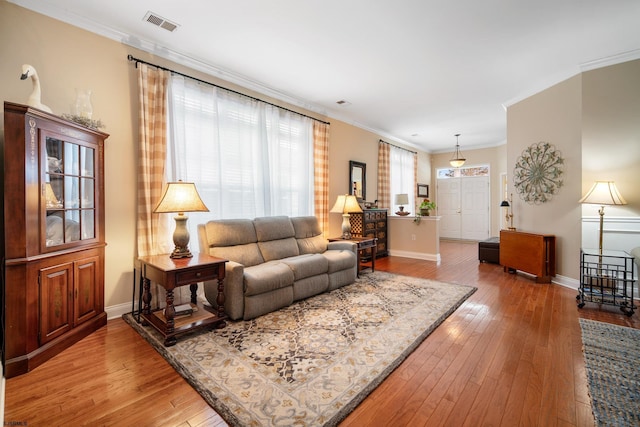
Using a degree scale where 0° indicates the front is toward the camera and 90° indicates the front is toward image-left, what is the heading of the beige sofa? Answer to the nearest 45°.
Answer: approximately 315°

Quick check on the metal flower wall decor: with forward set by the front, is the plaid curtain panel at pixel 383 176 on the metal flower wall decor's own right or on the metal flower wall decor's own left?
on the metal flower wall decor's own right

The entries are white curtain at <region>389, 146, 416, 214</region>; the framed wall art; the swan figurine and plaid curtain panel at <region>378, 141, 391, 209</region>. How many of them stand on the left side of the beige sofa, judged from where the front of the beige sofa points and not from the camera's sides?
3

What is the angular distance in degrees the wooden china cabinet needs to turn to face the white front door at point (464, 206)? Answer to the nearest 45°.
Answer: approximately 45° to its left

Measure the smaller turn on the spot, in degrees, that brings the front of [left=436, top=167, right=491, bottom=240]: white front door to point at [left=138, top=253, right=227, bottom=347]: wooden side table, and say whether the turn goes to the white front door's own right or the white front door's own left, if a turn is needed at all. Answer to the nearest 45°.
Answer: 0° — it already faces it

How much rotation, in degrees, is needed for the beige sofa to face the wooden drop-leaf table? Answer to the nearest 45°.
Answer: approximately 45° to its left

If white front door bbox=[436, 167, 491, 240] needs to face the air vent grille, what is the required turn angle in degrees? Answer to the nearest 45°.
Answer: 0° — it already faces it
